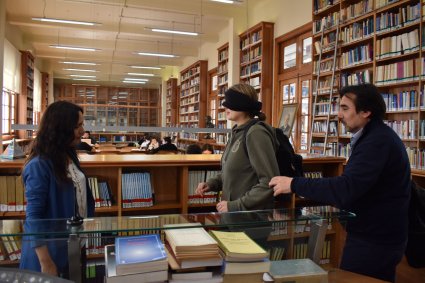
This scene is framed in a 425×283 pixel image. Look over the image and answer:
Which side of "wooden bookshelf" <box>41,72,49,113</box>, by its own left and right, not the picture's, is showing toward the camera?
right

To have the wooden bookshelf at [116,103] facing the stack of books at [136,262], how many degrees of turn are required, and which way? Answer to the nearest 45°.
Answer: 0° — it already faces it

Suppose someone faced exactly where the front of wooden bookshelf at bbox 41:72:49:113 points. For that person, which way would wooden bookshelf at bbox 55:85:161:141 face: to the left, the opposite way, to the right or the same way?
to the right

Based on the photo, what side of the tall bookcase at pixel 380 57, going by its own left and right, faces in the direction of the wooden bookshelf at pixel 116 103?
right

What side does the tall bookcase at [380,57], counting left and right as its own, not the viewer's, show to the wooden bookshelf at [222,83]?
right

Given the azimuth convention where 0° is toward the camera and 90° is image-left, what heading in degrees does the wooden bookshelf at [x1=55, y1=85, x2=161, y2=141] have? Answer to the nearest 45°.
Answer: approximately 0°

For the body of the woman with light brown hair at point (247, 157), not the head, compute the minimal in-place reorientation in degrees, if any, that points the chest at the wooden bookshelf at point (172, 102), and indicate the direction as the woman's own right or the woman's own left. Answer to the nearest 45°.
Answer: approximately 90° to the woman's own right

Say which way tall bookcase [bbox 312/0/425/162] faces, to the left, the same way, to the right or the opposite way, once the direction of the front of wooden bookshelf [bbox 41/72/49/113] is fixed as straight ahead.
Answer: the opposite way

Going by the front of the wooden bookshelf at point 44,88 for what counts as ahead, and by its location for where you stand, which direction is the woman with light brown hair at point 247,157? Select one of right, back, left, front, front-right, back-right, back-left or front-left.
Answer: right

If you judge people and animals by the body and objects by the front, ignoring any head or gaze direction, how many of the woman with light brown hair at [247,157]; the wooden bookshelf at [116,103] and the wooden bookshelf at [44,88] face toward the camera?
1

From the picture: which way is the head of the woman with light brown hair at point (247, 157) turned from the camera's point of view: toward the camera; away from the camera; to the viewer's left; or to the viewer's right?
to the viewer's left

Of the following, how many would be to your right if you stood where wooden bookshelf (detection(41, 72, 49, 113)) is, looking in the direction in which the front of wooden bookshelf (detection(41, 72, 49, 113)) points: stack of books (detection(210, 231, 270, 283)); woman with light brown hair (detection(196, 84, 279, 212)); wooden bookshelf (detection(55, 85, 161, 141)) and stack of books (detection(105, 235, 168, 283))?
3

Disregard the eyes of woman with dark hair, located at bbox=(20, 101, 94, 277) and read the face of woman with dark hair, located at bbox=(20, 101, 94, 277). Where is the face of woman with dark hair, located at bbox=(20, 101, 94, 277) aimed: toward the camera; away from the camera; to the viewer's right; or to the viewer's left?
to the viewer's right

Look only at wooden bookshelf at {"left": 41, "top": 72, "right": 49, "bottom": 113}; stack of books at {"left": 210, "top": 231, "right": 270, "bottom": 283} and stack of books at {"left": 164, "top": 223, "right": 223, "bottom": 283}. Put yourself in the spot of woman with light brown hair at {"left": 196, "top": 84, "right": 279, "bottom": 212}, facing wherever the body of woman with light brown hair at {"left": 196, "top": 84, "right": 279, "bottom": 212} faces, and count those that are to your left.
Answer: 2

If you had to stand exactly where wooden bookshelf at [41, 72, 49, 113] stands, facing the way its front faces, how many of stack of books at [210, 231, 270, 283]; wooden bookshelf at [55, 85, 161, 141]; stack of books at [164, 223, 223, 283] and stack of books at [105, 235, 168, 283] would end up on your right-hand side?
3

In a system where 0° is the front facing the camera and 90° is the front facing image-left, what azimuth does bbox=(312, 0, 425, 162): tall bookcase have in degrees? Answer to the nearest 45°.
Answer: approximately 45°

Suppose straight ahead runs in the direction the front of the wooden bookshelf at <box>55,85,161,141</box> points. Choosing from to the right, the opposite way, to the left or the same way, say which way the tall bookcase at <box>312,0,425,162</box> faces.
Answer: to the right

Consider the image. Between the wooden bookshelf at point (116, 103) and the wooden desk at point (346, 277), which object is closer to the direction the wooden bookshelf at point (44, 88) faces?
the wooden bookshelf

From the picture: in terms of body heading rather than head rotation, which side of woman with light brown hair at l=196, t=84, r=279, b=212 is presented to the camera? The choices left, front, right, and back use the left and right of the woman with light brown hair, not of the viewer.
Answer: left
